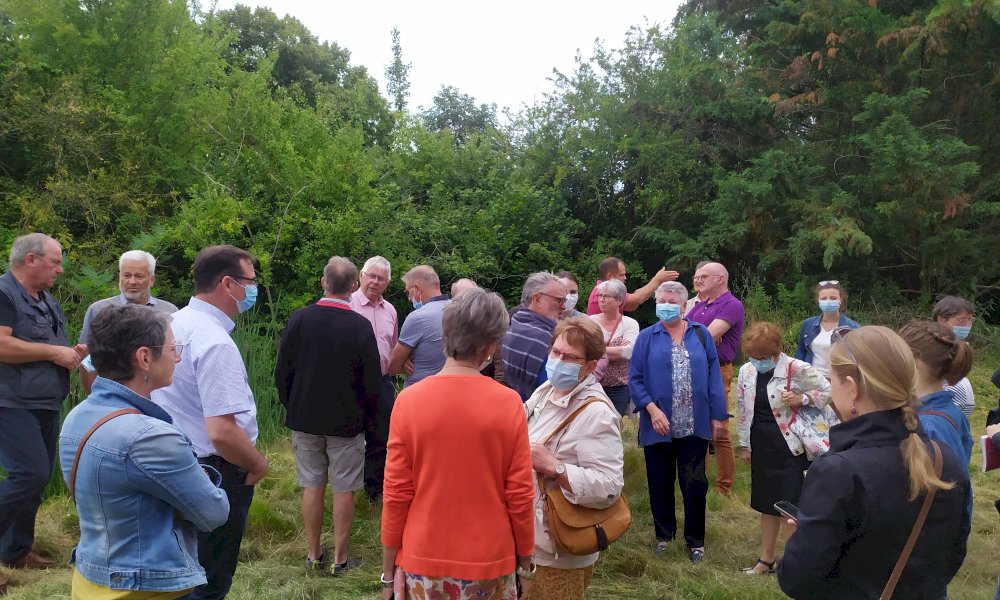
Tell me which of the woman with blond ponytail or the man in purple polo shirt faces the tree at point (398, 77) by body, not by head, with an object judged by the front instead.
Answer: the woman with blond ponytail

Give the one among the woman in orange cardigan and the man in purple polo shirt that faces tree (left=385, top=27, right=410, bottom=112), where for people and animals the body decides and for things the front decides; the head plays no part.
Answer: the woman in orange cardigan

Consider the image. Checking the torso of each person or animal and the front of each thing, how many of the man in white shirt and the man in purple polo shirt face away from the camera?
0

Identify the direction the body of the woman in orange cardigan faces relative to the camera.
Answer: away from the camera

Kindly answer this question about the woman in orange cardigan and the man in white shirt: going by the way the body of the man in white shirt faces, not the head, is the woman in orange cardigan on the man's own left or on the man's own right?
on the man's own right

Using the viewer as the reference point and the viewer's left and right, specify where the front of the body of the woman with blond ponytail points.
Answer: facing away from the viewer and to the left of the viewer

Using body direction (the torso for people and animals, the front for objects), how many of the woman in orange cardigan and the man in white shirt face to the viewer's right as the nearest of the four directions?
1

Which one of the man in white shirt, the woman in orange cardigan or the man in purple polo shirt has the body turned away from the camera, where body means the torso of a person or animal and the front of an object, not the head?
the woman in orange cardigan

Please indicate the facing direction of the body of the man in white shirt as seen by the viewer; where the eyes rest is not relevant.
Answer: to the viewer's right

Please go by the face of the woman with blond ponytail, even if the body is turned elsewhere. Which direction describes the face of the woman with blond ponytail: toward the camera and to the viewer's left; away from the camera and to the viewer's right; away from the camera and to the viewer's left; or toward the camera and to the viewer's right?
away from the camera and to the viewer's left

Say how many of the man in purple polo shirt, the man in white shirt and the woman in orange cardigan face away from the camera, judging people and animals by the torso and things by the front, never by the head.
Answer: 1

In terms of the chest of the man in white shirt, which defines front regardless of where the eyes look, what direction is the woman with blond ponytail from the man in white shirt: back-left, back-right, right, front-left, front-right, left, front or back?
front-right

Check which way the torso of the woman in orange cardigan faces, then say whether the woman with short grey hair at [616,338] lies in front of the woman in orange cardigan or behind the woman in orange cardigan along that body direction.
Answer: in front

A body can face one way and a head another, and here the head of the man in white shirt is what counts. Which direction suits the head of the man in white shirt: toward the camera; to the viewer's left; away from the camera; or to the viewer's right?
to the viewer's right
